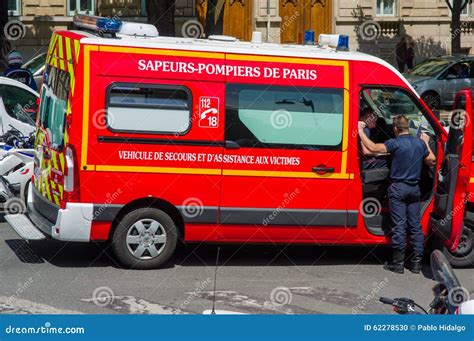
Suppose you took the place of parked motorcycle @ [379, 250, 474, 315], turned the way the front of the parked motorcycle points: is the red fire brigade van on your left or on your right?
on your left

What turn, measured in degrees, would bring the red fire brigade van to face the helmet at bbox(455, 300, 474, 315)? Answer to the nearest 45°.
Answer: approximately 90° to its right

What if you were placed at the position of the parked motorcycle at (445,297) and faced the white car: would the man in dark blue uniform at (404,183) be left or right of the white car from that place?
right

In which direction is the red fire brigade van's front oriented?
to the viewer's right

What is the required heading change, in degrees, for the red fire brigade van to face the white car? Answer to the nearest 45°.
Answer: approximately 135° to its left

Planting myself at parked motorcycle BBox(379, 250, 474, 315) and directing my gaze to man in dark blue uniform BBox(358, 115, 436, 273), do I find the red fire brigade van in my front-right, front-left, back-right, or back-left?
front-left

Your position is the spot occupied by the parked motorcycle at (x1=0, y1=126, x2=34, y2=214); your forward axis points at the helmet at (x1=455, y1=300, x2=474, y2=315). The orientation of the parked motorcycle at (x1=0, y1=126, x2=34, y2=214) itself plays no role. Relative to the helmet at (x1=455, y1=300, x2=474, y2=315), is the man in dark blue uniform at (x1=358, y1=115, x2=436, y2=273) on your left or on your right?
left
